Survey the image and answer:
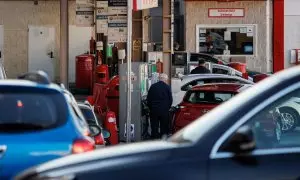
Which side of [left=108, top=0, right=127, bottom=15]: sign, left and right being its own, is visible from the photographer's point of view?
front

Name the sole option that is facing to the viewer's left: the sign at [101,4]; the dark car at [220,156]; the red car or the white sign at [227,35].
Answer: the dark car

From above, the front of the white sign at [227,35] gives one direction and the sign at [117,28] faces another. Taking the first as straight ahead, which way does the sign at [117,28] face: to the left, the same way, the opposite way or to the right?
the same way

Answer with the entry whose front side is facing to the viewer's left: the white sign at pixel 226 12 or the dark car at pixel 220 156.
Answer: the dark car

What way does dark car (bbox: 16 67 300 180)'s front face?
to the viewer's left

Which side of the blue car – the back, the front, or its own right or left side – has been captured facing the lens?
back

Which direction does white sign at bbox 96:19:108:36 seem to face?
toward the camera

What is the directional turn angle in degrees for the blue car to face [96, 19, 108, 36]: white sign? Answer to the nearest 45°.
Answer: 0° — it already faces it

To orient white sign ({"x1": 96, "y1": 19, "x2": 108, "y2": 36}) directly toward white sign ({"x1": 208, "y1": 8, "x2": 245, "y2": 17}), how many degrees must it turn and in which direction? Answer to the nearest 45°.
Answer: approximately 90° to its left

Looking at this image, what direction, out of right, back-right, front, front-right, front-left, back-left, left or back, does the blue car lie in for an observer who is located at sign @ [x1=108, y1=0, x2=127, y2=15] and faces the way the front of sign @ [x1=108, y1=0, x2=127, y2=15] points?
front

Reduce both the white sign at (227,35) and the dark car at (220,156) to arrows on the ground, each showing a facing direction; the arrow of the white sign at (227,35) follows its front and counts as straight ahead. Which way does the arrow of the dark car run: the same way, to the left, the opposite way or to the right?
to the right

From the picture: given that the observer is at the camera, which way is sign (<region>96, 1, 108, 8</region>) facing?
facing the viewer

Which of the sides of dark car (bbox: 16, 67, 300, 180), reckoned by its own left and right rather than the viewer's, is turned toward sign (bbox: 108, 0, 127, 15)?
right
